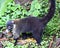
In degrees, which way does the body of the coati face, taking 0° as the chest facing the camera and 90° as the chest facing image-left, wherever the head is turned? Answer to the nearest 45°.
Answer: approximately 90°
